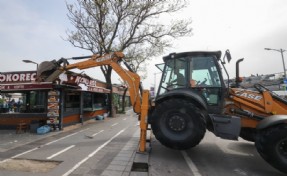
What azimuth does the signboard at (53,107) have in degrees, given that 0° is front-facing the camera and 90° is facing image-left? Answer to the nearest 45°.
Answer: approximately 0°

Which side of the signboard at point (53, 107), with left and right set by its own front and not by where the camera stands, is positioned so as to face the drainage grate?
front
